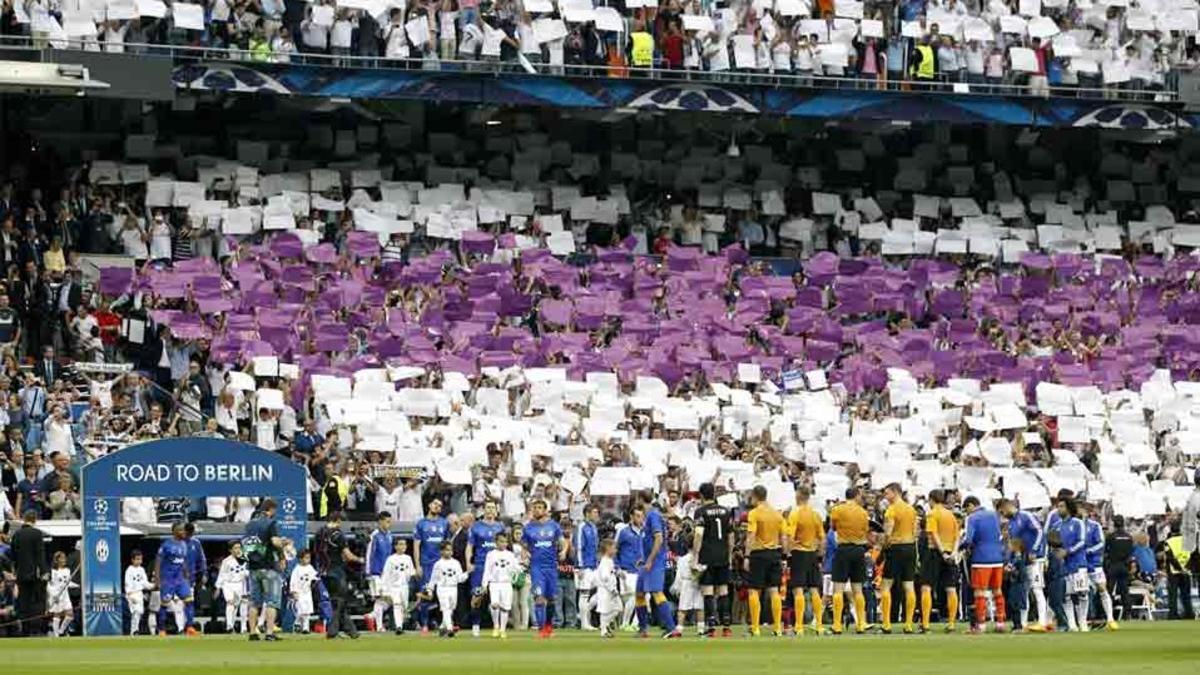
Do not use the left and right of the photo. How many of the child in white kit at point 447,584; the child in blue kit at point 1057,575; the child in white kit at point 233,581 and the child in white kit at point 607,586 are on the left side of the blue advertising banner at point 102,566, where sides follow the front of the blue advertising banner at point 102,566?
4

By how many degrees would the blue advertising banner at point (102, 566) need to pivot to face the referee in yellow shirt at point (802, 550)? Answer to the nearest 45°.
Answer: approximately 90° to its left

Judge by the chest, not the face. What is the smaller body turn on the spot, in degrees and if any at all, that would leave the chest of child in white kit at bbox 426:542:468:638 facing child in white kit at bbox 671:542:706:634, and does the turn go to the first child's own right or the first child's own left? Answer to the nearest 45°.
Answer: approximately 90° to the first child's own left
